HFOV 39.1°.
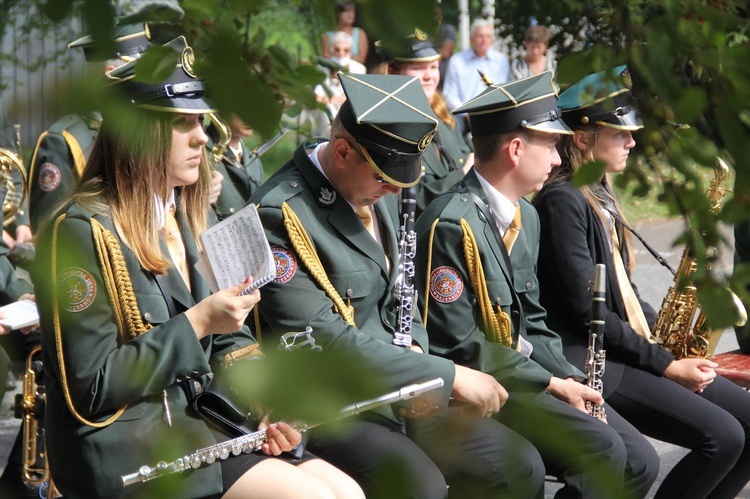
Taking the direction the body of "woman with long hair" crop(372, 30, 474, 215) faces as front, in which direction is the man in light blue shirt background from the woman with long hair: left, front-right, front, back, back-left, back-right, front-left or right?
back-left

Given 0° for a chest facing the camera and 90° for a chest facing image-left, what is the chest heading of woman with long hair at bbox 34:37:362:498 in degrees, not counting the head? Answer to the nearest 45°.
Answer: approximately 270°

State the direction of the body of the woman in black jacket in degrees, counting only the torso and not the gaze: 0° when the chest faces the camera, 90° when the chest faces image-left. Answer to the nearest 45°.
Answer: approximately 270°

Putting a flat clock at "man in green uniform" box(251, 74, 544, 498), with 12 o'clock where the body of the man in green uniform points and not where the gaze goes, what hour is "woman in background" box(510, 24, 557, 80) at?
The woman in background is roughly at 8 o'clock from the man in green uniform.

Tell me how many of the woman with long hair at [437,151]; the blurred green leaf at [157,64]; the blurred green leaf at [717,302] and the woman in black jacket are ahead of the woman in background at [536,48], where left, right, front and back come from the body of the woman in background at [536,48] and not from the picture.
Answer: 4

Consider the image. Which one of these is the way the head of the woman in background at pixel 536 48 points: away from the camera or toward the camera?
toward the camera

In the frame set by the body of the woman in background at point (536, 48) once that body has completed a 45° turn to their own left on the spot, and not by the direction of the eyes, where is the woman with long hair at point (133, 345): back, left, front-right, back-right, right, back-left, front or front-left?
front-right

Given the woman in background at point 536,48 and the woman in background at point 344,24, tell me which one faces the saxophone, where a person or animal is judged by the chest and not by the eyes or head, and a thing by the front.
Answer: the woman in background at point 536,48

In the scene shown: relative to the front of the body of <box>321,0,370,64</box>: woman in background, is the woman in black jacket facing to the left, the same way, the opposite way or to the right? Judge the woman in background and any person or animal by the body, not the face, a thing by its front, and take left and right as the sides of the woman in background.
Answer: to the left

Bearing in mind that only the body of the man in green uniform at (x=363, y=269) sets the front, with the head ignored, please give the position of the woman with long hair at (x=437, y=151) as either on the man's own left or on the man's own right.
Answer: on the man's own left

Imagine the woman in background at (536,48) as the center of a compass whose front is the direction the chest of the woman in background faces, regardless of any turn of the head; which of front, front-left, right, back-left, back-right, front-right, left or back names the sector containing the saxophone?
front

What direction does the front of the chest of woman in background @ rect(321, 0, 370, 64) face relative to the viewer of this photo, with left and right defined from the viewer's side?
facing the viewer

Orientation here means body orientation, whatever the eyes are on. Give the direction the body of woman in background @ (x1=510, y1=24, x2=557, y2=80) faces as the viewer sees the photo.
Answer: toward the camera

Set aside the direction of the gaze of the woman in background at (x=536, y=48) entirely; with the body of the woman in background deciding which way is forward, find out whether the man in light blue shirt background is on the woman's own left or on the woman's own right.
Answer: on the woman's own right
